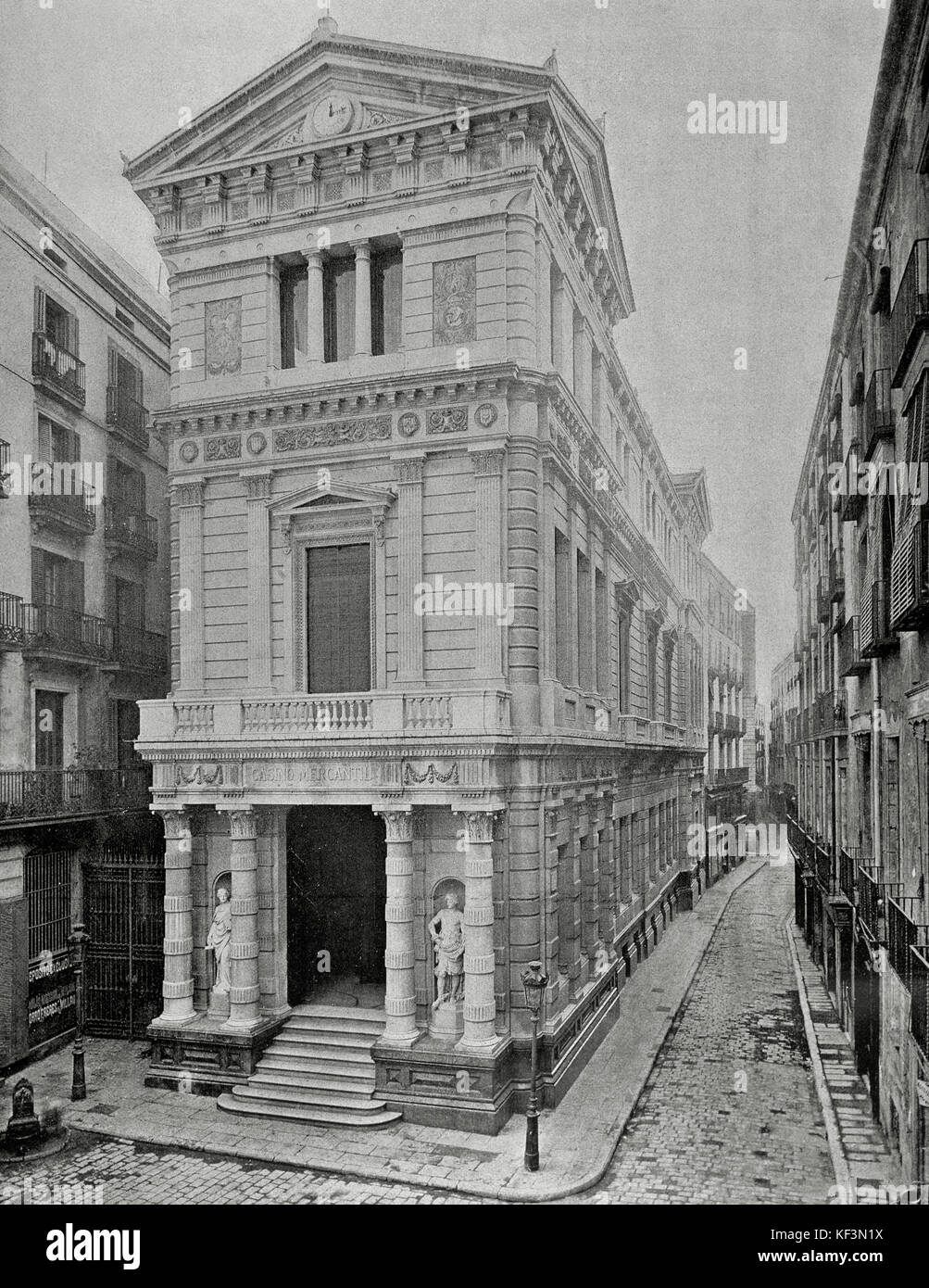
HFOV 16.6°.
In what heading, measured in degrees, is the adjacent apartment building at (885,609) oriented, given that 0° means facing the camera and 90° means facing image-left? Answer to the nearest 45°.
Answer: approximately 90°

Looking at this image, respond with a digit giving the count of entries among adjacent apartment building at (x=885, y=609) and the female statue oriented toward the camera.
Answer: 1

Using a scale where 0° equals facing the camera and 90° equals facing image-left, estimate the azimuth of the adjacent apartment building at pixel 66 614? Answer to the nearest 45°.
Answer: approximately 315°

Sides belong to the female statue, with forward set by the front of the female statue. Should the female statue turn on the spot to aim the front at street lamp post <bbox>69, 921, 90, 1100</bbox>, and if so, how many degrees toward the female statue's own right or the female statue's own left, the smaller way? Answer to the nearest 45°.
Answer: approximately 90° to the female statue's own right
